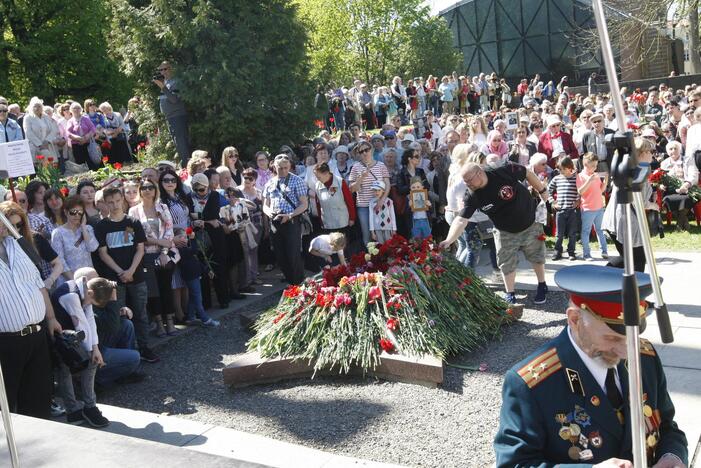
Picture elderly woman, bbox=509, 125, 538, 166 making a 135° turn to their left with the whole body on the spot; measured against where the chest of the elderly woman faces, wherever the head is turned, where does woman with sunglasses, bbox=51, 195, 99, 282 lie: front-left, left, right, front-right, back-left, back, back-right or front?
back

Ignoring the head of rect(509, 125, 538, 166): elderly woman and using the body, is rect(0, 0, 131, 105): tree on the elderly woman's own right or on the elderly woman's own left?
on the elderly woman's own right

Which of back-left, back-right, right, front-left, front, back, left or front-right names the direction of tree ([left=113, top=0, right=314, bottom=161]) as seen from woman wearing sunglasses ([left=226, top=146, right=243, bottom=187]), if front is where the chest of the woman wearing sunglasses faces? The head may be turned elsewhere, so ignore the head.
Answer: back-left

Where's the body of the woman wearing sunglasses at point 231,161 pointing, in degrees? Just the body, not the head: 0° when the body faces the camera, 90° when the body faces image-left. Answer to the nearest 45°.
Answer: approximately 315°

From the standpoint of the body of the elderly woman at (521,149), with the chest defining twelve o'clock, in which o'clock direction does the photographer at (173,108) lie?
The photographer is roughly at 3 o'clock from the elderly woman.

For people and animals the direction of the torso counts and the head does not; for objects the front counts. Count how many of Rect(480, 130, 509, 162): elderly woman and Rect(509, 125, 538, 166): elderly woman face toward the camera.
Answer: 2

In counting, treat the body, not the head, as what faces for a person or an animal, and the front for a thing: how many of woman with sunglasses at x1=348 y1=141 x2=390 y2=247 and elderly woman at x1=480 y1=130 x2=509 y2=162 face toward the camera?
2

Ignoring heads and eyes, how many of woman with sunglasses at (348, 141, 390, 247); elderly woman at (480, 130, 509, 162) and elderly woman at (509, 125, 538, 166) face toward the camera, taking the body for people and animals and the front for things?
3

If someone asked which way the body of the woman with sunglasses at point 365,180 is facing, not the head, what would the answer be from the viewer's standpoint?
toward the camera

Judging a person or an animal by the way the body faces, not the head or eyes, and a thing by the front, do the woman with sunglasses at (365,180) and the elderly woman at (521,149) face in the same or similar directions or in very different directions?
same or similar directions

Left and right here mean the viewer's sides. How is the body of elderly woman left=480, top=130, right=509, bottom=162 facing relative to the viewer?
facing the viewer
